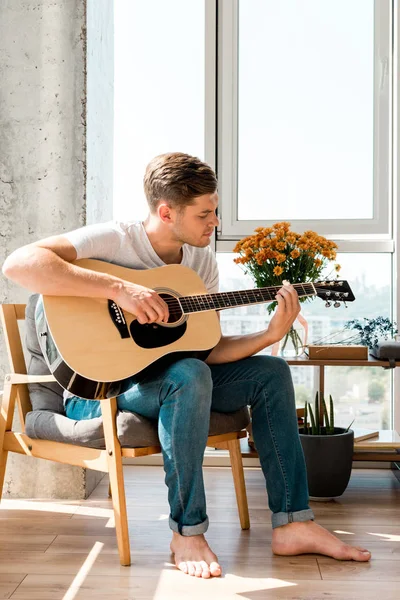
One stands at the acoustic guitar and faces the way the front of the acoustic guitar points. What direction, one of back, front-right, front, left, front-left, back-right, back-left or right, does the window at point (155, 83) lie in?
back-left

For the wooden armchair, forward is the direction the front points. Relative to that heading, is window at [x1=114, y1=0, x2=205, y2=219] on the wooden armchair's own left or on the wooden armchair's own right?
on the wooden armchair's own left

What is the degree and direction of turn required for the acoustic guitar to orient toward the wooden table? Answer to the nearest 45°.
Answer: approximately 90° to its left

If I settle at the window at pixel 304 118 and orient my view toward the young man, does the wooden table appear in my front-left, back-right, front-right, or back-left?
front-left

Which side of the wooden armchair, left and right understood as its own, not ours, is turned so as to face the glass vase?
left

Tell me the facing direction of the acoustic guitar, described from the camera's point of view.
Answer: facing the viewer and to the right of the viewer

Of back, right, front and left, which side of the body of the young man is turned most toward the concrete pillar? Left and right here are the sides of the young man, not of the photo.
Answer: back

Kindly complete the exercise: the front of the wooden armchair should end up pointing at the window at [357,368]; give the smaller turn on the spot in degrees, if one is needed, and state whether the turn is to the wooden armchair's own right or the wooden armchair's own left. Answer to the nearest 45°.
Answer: approximately 90° to the wooden armchair's own left
